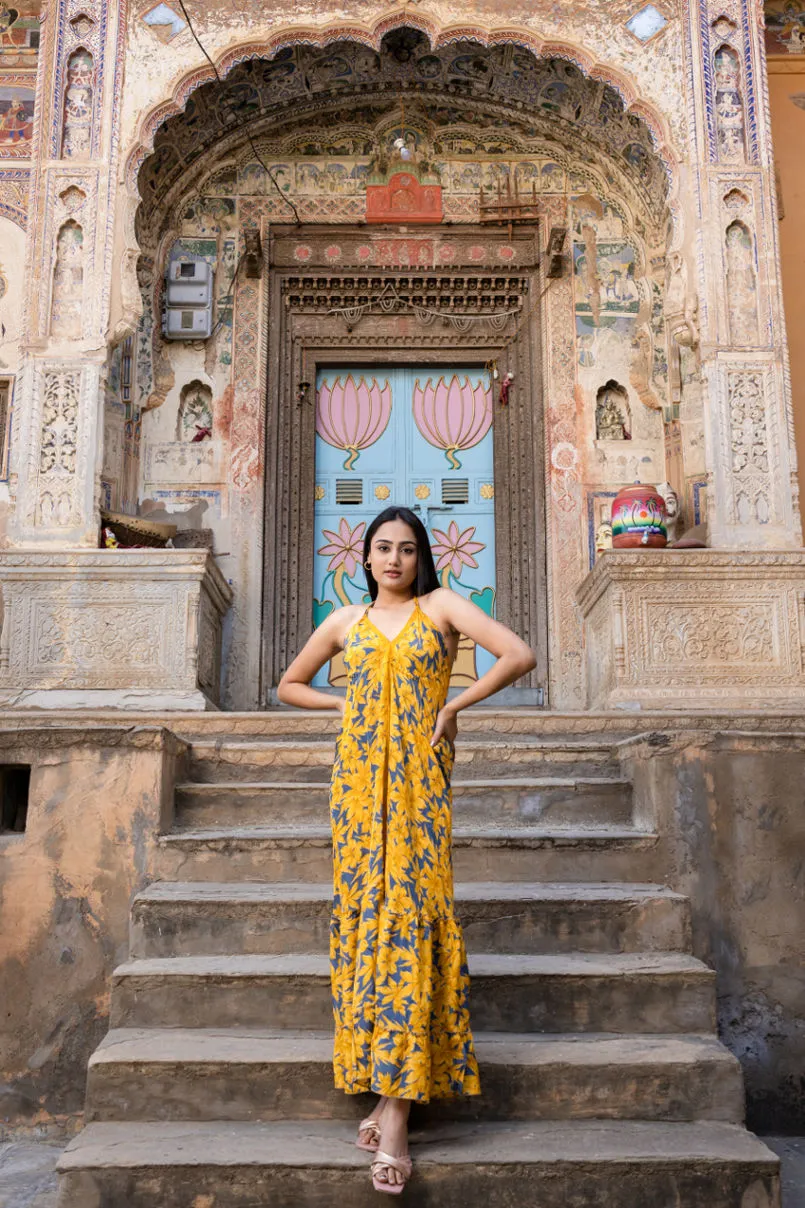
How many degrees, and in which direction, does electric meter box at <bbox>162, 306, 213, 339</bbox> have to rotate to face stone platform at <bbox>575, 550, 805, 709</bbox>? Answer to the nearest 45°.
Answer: approximately 45° to its left

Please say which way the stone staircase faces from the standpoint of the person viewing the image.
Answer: facing the viewer

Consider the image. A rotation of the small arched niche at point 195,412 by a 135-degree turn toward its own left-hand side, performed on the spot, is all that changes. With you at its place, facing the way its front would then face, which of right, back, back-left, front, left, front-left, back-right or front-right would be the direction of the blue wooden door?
front-right

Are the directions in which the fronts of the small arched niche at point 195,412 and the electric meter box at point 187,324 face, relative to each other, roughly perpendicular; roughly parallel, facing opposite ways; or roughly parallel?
roughly parallel

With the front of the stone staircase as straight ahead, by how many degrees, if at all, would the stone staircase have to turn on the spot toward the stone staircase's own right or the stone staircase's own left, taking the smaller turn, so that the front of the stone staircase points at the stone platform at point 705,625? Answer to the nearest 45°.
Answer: approximately 135° to the stone staircase's own left

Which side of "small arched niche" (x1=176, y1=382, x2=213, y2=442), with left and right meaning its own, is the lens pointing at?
front

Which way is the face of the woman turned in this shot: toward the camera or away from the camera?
toward the camera

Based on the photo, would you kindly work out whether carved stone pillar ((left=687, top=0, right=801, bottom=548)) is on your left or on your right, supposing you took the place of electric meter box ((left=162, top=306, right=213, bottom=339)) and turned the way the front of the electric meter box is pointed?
on your left

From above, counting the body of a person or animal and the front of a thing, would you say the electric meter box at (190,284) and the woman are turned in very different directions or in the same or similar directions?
same or similar directions

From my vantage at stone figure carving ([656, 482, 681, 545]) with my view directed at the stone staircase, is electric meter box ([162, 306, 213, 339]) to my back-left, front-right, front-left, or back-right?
front-right

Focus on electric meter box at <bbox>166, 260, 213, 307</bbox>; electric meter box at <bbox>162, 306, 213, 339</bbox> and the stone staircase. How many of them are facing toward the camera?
3

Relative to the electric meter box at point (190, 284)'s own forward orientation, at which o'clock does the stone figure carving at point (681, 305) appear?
The stone figure carving is roughly at 10 o'clock from the electric meter box.

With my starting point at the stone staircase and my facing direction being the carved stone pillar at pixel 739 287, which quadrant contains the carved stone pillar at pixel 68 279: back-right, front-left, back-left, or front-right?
front-left
